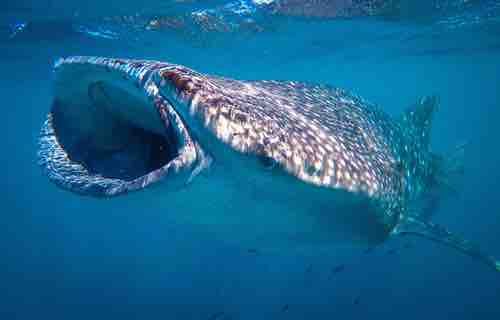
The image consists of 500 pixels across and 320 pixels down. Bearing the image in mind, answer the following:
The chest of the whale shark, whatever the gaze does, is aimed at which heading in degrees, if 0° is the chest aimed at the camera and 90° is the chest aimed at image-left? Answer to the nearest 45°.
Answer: approximately 45°
